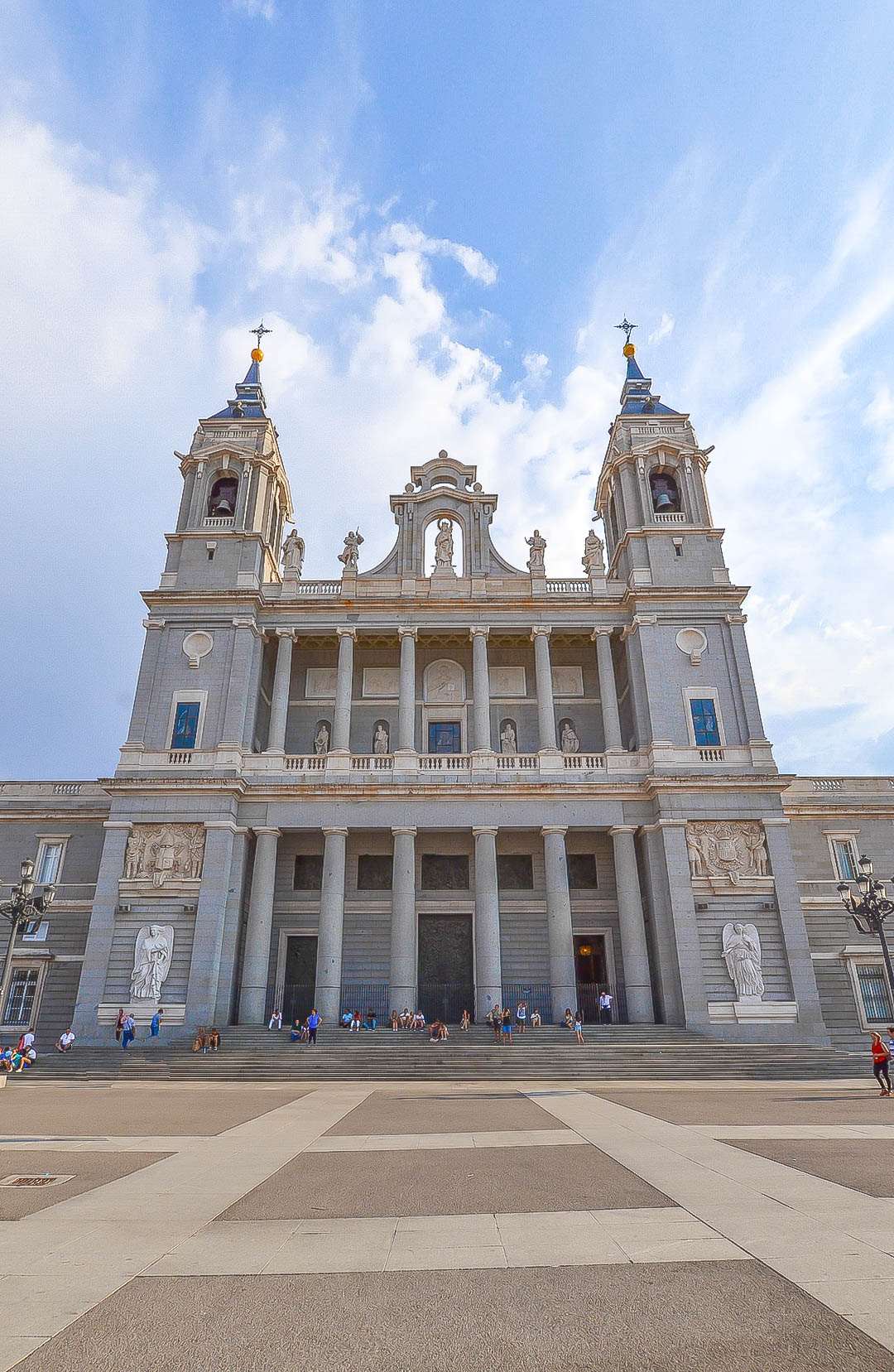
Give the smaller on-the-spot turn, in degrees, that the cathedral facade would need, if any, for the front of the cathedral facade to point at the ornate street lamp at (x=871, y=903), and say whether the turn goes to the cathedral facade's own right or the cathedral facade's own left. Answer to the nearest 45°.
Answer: approximately 45° to the cathedral facade's own left

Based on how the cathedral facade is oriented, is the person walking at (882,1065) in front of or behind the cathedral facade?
in front

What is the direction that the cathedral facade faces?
toward the camera
